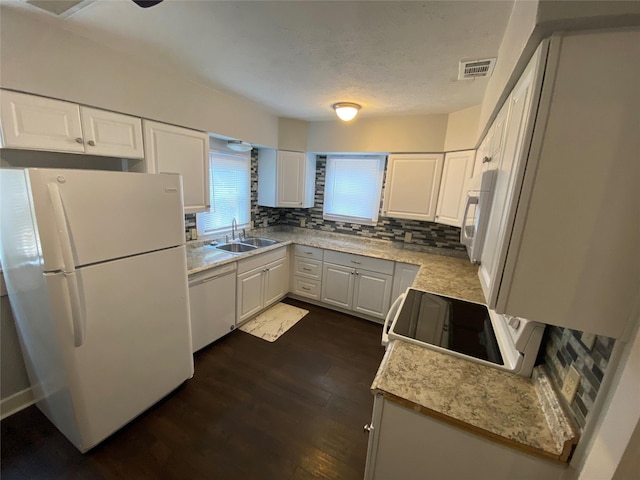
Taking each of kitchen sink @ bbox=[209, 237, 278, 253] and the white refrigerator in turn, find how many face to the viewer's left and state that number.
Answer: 0

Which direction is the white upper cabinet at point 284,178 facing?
toward the camera

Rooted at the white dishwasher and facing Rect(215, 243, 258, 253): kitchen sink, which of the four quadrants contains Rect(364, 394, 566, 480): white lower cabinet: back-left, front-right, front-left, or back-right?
back-right

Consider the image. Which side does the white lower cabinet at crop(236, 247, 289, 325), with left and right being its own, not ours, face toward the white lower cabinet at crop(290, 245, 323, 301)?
left

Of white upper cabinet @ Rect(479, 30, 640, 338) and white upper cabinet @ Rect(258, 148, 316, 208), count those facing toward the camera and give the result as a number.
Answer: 1

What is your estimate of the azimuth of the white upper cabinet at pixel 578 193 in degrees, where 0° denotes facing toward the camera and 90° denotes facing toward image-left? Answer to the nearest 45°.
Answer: approximately 90°

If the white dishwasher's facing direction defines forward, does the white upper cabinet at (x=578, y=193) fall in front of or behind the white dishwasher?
in front

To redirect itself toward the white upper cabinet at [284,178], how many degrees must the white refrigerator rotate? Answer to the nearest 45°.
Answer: approximately 90° to its left

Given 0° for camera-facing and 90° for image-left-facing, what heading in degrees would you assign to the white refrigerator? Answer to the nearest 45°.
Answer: approximately 315°

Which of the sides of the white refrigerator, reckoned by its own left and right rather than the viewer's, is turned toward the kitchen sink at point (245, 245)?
left

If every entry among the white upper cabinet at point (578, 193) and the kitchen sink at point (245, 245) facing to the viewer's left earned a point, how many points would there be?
1
